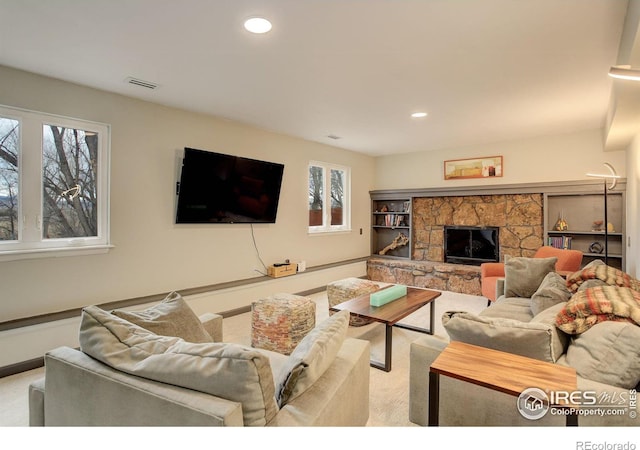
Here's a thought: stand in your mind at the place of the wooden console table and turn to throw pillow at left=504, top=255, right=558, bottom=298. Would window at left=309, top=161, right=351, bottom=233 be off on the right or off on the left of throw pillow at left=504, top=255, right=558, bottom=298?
left

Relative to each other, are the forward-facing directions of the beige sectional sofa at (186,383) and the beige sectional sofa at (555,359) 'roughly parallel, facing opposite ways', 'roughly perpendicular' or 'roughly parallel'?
roughly perpendicular

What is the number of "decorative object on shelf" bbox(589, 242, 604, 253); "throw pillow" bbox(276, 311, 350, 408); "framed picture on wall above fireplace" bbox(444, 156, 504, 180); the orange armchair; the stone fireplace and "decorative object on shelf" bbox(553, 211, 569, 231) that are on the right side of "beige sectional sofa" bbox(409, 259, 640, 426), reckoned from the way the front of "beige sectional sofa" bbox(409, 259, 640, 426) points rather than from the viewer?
5

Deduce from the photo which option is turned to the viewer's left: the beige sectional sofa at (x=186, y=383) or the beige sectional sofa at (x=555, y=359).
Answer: the beige sectional sofa at (x=555, y=359)

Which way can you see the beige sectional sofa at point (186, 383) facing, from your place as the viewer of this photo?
facing away from the viewer and to the right of the viewer

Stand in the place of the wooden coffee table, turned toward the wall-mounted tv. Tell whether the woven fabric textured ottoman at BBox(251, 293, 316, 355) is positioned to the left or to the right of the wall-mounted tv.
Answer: left

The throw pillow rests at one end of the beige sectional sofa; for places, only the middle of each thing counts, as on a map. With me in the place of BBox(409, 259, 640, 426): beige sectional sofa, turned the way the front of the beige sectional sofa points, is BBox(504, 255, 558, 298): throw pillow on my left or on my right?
on my right

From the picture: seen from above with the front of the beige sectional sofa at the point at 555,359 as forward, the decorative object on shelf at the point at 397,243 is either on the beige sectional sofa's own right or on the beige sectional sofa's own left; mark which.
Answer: on the beige sectional sofa's own right

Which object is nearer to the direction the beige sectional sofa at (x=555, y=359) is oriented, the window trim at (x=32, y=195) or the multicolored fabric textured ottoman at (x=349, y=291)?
the window trim

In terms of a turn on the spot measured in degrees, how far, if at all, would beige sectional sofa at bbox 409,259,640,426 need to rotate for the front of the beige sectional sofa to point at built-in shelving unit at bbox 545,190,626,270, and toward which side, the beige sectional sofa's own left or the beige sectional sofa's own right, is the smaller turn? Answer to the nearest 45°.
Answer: approximately 90° to the beige sectional sofa's own right

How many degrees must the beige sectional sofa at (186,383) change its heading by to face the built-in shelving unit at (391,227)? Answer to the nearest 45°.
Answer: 0° — it already faces it

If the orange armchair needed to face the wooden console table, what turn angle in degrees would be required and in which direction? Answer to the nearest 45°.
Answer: approximately 45° to its left

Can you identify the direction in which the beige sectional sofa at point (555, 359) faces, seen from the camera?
facing to the left of the viewer

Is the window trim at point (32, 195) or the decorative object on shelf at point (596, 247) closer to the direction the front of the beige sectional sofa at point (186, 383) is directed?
the decorative object on shelf

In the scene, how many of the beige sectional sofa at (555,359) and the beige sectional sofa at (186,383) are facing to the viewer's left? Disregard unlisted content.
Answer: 1
